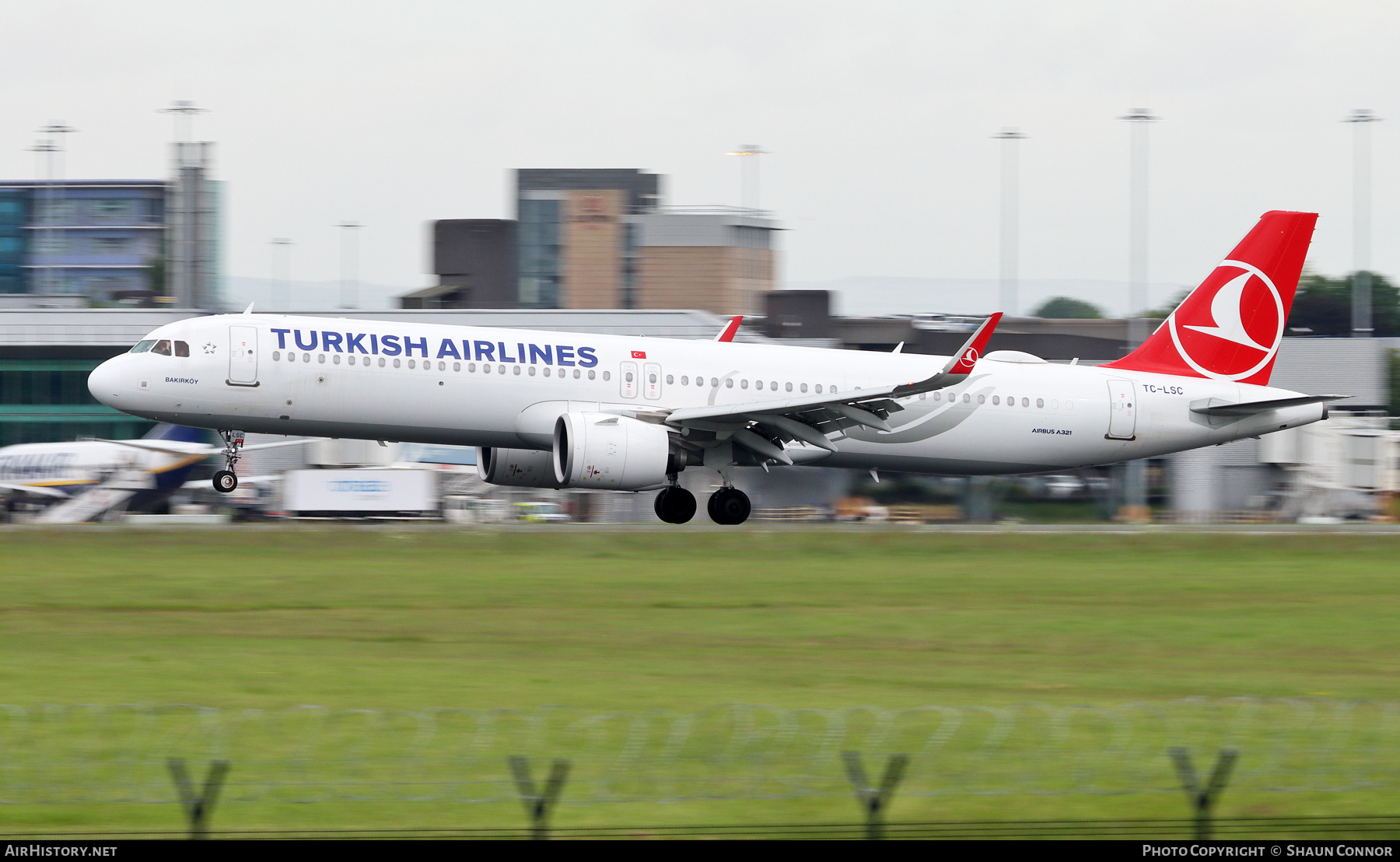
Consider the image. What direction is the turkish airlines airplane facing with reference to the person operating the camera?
facing to the left of the viewer

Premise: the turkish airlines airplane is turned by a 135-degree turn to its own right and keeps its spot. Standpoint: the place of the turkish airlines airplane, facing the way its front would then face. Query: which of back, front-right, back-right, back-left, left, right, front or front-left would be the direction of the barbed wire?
back-right

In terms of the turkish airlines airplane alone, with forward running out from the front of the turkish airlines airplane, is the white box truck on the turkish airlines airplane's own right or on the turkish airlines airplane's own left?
on the turkish airlines airplane's own right
